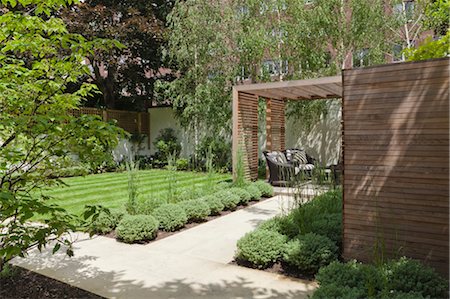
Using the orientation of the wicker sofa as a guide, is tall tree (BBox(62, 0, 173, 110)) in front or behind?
behind

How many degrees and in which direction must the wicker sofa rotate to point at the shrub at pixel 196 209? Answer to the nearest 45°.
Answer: approximately 45° to its right

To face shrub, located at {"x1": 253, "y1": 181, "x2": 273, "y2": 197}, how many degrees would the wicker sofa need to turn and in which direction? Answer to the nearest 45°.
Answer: approximately 45° to its right

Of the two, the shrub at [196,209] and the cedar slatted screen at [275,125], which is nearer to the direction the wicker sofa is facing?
the shrub

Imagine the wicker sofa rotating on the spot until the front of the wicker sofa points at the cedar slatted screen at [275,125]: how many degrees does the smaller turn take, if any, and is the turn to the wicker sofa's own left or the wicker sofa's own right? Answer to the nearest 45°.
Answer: approximately 135° to the wicker sofa's own left

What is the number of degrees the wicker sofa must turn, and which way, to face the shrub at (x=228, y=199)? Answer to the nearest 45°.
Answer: approximately 45° to its right

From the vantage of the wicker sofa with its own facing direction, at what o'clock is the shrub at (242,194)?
The shrub is roughly at 2 o'clock from the wicker sofa.
